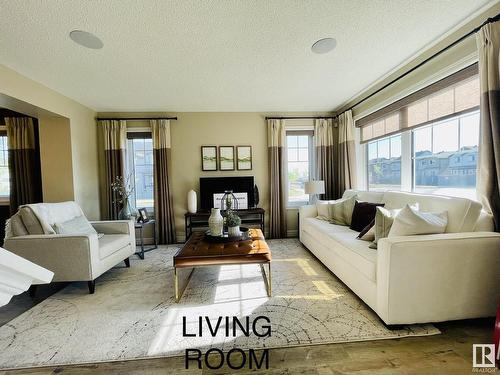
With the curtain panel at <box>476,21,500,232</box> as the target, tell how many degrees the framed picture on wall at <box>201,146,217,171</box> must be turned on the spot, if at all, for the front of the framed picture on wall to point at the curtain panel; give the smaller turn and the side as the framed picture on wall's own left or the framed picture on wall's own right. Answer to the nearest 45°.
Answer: approximately 45° to the framed picture on wall's own left

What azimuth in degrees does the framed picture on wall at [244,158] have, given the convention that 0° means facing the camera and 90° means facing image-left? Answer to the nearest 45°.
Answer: approximately 0°

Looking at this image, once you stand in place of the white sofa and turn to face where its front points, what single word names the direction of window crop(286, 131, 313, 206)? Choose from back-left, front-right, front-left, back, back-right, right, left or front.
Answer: right

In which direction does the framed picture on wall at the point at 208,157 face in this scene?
toward the camera

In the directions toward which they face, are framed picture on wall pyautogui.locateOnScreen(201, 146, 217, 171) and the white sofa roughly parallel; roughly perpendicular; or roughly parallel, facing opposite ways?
roughly perpendicular

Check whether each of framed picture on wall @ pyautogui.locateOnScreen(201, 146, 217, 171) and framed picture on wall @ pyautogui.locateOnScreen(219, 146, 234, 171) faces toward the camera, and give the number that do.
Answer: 2

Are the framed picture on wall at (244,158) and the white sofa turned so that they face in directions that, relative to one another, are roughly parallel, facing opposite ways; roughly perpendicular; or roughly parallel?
roughly perpendicular

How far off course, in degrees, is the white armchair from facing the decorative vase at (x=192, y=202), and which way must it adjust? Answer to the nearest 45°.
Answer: approximately 90° to its left

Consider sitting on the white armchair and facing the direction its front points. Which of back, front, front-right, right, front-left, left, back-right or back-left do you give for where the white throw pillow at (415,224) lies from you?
front

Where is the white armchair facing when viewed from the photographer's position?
facing the viewer and to the right of the viewer

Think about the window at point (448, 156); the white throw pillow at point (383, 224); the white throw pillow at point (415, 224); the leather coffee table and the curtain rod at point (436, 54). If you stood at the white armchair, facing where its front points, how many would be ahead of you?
5

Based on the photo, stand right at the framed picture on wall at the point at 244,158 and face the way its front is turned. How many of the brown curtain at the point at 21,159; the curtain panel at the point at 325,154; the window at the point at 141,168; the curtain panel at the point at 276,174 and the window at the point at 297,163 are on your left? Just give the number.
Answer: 3

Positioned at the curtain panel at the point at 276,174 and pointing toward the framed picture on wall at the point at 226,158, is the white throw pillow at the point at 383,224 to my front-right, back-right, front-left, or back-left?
back-left

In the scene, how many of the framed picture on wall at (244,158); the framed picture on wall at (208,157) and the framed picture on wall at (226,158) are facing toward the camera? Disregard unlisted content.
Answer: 3

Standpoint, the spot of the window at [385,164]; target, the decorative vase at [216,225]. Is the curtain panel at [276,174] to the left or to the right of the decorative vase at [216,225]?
right

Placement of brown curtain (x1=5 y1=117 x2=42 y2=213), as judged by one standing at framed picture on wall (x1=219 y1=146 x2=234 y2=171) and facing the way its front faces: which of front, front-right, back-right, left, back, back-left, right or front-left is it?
right
